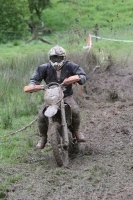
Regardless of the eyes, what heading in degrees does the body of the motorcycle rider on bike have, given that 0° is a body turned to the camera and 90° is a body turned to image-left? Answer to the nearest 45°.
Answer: approximately 0°

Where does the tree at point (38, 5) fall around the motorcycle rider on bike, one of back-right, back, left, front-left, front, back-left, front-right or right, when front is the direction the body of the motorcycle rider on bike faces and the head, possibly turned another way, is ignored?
back

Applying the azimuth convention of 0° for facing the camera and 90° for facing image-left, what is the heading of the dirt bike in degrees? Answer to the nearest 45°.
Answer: approximately 0°

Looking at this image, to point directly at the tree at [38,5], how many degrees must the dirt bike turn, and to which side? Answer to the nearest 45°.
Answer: approximately 180°
